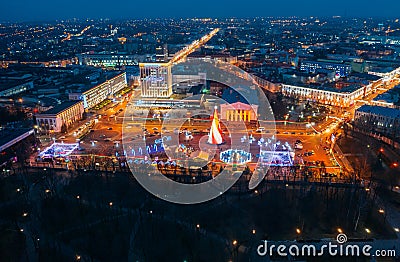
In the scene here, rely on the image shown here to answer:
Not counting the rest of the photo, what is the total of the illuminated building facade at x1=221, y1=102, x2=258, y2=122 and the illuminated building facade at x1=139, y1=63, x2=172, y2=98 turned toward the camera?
2

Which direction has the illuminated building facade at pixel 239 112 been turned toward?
toward the camera

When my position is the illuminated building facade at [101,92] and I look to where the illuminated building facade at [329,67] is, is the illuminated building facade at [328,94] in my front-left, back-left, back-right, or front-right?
front-right

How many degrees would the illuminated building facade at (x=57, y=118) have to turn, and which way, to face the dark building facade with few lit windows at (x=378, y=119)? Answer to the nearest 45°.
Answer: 0° — it already faces it

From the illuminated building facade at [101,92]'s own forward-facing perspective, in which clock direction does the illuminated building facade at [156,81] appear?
the illuminated building facade at [156,81] is roughly at 11 o'clock from the illuminated building facade at [101,92].

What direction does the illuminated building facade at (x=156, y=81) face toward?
toward the camera

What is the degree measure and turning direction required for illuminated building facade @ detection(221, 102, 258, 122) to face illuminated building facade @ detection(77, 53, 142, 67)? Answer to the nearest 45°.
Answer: approximately 135° to its right

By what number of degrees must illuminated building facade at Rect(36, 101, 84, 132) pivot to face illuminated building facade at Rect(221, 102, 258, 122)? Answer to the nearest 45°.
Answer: approximately 45° to its left

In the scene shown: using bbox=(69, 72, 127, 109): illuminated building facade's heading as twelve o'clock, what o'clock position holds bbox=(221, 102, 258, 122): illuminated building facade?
bbox=(221, 102, 258, 122): illuminated building facade is roughly at 12 o'clock from bbox=(69, 72, 127, 109): illuminated building facade.

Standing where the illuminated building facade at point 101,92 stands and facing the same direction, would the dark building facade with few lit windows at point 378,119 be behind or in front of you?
in front

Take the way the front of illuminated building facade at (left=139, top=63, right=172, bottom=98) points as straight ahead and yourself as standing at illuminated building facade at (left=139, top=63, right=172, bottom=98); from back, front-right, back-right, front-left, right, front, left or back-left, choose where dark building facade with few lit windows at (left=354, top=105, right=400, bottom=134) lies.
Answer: front-left

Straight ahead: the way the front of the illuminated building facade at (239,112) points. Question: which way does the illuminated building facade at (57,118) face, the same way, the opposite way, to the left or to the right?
to the left

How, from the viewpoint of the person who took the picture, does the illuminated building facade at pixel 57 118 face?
facing the viewer and to the right of the viewer

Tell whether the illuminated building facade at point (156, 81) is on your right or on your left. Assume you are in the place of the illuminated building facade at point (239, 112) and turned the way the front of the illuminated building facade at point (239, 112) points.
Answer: on your right

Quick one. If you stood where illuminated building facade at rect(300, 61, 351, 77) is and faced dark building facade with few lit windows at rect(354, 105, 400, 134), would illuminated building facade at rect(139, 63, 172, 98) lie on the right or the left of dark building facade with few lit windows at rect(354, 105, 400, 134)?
right

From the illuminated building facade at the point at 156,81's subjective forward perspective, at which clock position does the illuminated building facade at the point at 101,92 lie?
the illuminated building facade at the point at 101,92 is roughly at 3 o'clock from the illuminated building facade at the point at 156,81.
